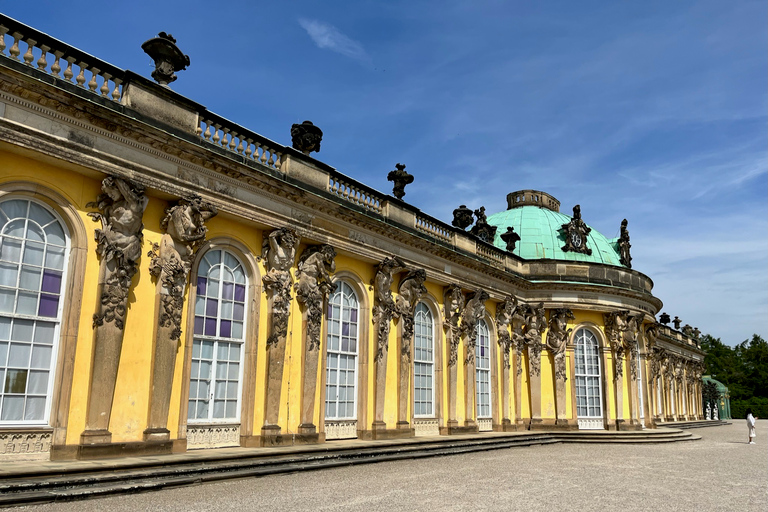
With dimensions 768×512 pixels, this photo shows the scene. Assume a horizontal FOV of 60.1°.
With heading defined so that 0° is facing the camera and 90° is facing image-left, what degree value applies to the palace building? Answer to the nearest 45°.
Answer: approximately 315°
